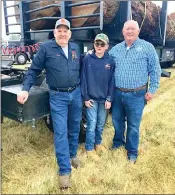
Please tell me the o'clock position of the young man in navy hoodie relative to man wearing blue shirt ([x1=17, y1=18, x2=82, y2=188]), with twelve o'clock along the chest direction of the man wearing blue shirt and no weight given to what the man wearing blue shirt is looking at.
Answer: The young man in navy hoodie is roughly at 8 o'clock from the man wearing blue shirt.

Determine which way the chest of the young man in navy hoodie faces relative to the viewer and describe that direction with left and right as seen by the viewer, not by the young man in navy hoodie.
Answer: facing the viewer

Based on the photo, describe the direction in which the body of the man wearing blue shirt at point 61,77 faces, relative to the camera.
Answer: toward the camera

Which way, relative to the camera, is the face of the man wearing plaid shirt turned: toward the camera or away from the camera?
toward the camera

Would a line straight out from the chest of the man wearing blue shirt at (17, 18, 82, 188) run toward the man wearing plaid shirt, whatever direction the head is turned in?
no

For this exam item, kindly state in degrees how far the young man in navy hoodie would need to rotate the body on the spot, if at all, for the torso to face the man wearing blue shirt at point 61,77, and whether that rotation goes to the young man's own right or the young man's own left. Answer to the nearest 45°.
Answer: approximately 45° to the young man's own right

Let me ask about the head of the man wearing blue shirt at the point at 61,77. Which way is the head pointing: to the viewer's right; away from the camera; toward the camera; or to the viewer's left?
toward the camera

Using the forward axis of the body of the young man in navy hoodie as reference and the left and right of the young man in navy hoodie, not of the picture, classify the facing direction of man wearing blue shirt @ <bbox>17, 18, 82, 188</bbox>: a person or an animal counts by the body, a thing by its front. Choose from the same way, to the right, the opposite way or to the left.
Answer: the same way
